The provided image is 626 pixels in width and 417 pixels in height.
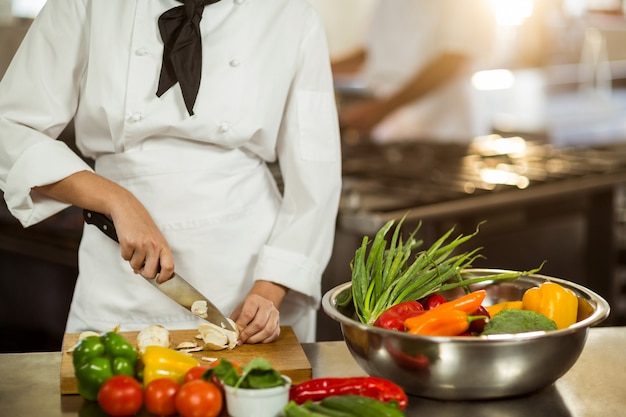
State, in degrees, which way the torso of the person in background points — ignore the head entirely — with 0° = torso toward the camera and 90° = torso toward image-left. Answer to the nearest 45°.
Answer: approximately 45°

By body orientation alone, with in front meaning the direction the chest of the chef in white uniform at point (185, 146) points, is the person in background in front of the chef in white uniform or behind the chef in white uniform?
behind

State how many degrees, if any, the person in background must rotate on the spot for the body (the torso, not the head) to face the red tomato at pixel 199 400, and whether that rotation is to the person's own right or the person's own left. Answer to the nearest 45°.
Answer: approximately 45° to the person's own left

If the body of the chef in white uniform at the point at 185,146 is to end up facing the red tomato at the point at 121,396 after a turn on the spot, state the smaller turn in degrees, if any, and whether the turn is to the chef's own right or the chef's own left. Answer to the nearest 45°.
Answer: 0° — they already face it

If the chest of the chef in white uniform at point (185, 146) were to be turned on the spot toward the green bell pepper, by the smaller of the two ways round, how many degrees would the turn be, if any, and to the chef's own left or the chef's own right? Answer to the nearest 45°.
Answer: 0° — they already face it

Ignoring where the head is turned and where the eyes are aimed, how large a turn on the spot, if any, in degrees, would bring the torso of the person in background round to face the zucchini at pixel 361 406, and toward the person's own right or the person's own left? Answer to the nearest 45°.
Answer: approximately 45° to the person's own left

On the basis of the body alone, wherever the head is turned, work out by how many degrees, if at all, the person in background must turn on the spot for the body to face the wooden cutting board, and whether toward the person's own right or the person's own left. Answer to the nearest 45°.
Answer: approximately 45° to the person's own left
